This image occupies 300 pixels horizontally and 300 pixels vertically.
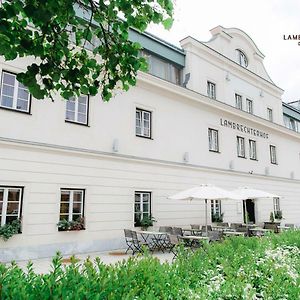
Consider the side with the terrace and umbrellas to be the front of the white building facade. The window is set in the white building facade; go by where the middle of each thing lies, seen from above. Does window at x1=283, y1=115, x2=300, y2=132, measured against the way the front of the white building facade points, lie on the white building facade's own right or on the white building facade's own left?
on the white building facade's own left

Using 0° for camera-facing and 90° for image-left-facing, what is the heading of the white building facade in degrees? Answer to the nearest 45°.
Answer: approximately 315°
